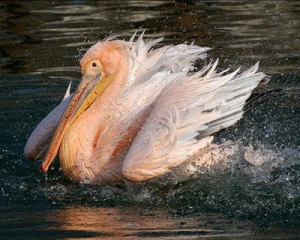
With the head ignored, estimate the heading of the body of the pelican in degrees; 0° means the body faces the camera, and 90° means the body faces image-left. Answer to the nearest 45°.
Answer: approximately 45°
